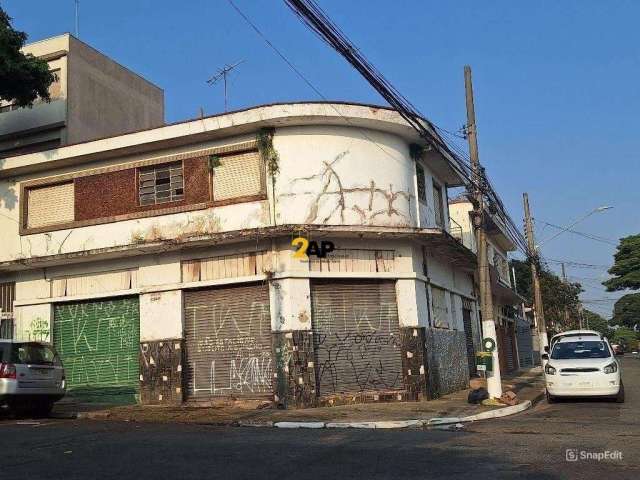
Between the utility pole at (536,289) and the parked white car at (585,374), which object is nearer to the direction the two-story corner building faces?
the parked white car

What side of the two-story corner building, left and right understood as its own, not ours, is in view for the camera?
front

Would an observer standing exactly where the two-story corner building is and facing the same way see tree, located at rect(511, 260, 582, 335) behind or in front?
behind

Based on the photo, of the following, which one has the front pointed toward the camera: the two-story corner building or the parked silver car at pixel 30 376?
the two-story corner building

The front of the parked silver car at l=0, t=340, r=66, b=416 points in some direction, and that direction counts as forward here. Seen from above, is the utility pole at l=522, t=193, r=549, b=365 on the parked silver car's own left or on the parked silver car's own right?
on the parked silver car's own right

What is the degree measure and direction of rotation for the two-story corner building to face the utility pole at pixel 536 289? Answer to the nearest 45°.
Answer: approximately 135° to its left

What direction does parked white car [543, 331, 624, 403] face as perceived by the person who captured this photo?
facing the viewer

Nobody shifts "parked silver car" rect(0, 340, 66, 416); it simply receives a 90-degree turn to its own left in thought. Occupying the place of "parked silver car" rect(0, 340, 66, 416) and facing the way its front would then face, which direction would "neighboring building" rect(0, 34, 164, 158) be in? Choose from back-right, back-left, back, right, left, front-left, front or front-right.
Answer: back-right

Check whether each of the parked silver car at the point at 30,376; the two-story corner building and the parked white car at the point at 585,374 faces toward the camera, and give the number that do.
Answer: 2

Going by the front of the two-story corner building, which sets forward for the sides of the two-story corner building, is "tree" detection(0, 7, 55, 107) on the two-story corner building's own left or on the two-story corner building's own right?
on the two-story corner building's own right

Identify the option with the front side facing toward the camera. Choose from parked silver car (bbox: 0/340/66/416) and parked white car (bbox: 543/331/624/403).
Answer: parked white car (bbox: 543/331/624/403)

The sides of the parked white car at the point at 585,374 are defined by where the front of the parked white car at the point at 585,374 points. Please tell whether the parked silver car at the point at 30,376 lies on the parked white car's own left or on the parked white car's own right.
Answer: on the parked white car's own right

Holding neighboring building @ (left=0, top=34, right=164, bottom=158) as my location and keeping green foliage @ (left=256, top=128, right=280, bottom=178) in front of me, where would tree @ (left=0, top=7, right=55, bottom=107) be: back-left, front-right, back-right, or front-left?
front-right

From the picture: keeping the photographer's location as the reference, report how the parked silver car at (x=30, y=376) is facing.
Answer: facing away from the viewer and to the left of the viewer
